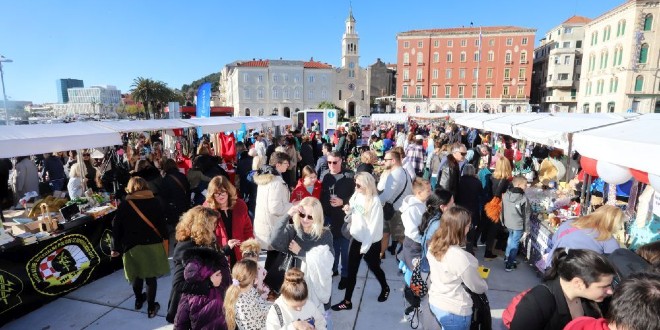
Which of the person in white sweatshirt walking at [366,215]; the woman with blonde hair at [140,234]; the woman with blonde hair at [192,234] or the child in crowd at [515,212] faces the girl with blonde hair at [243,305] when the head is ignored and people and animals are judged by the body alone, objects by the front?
the person in white sweatshirt walking

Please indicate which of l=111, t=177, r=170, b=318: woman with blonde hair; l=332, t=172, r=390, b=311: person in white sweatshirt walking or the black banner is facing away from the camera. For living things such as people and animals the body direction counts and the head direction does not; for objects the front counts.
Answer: the woman with blonde hair

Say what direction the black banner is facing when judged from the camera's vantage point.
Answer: facing the viewer and to the right of the viewer

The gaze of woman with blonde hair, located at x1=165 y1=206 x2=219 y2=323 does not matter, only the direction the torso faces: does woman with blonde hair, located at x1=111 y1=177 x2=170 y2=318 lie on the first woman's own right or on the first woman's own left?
on the first woman's own left

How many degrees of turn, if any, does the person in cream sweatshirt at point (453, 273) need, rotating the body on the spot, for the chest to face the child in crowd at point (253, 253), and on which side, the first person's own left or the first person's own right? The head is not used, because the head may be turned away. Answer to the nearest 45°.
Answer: approximately 135° to the first person's own left

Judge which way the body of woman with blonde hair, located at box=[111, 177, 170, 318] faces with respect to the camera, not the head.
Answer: away from the camera

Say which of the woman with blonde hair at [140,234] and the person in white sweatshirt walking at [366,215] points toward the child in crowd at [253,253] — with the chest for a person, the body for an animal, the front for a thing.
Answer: the person in white sweatshirt walking

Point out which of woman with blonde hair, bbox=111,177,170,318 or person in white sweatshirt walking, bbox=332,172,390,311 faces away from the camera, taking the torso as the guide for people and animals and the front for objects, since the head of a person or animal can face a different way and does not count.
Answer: the woman with blonde hair

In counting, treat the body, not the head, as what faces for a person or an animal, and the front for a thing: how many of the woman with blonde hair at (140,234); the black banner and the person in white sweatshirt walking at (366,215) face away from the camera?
1

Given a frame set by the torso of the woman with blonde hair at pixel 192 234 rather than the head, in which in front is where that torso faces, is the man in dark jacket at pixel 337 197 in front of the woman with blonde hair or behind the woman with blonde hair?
in front

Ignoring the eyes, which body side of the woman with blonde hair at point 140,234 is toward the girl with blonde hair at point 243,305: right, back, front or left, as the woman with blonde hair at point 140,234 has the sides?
back

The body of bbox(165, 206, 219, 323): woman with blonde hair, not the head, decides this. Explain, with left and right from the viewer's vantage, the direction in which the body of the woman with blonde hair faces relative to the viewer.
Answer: facing away from the viewer and to the right of the viewer

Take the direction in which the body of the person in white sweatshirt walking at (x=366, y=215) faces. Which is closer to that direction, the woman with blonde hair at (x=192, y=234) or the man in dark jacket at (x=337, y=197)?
the woman with blonde hair

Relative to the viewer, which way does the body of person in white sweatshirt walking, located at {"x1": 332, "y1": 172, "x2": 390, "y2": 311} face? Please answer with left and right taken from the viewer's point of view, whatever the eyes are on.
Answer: facing the viewer and to the left of the viewer

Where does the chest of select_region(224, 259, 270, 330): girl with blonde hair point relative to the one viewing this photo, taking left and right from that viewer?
facing away from the viewer and to the right of the viewer
